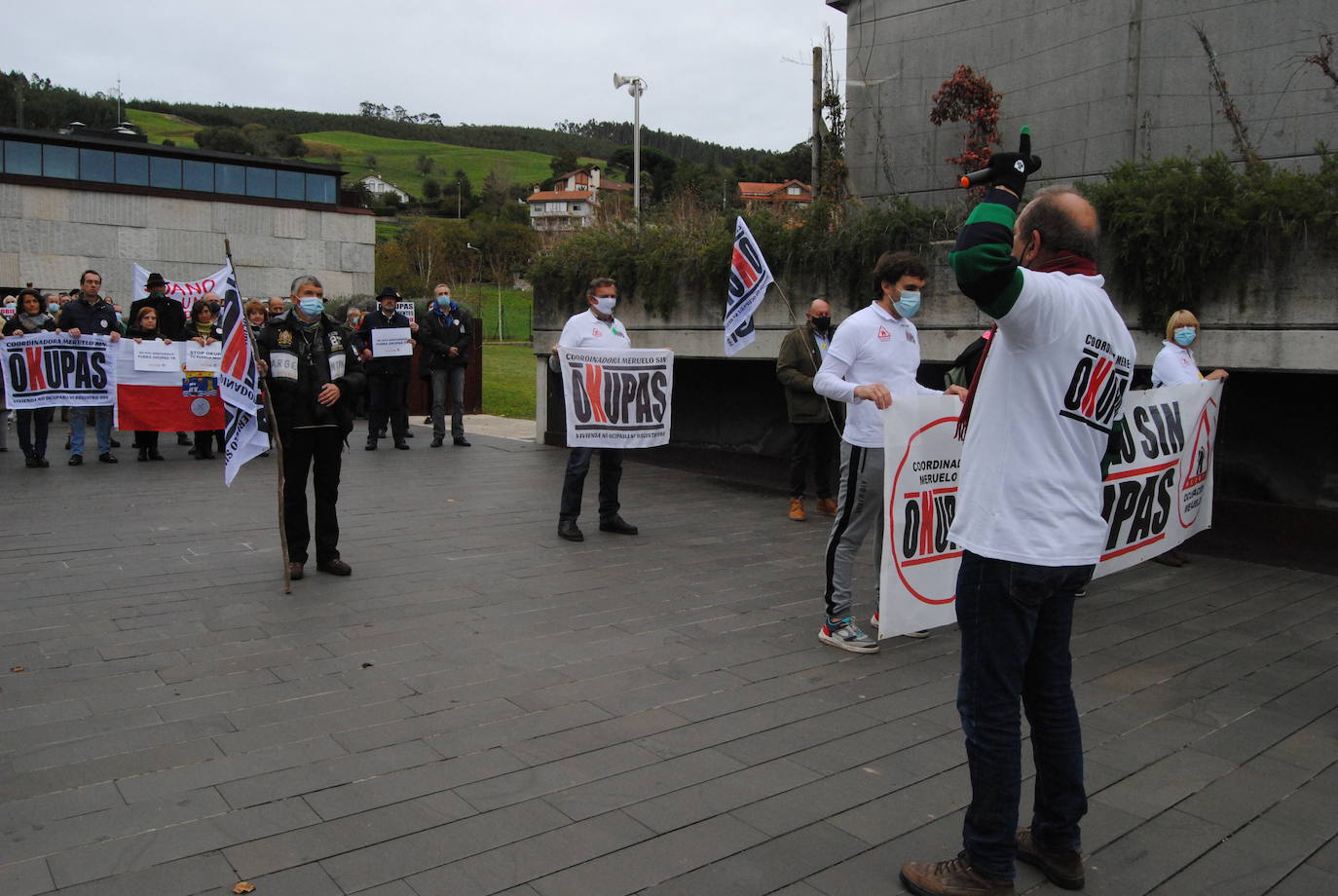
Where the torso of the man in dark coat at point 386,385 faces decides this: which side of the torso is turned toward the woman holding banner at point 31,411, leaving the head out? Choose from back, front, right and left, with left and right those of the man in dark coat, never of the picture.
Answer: right

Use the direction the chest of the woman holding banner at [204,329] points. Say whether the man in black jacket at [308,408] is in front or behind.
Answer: in front

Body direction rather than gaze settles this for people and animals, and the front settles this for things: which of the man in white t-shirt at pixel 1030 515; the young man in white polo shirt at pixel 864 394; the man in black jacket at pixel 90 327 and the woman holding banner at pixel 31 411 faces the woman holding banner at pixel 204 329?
the man in white t-shirt

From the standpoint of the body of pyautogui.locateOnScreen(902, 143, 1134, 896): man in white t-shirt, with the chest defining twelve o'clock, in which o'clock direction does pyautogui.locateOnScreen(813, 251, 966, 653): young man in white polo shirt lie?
The young man in white polo shirt is roughly at 1 o'clock from the man in white t-shirt.

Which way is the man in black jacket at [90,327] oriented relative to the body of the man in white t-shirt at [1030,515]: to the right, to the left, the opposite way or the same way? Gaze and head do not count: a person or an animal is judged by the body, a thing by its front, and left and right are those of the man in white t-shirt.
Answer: the opposite way

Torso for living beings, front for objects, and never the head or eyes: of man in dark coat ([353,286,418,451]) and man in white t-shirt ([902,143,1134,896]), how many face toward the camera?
1

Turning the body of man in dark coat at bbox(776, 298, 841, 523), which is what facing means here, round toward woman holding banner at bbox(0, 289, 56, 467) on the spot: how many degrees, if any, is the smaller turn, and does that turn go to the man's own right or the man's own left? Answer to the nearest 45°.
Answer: approximately 135° to the man's own right

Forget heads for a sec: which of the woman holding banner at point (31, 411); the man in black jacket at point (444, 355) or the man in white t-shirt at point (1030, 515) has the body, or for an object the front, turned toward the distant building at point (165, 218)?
the man in white t-shirt

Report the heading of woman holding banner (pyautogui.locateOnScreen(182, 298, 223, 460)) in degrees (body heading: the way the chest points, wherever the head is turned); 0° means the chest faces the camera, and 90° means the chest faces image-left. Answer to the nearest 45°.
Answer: approximately 0°

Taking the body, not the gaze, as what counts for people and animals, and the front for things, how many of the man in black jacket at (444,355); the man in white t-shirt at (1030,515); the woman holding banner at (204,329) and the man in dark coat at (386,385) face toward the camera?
3
